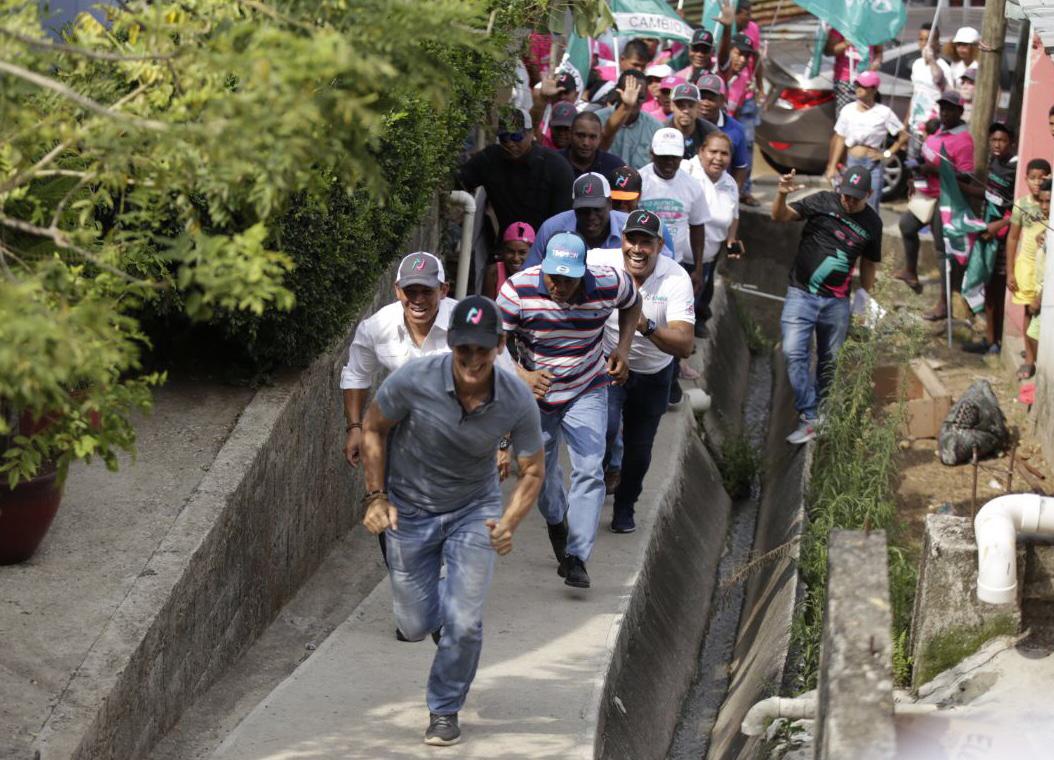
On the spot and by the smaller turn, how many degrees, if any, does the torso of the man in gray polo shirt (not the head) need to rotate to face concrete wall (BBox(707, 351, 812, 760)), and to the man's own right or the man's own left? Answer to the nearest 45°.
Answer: approximately 135° to the man's own left

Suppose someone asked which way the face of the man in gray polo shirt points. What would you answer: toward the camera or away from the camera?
toward the camera

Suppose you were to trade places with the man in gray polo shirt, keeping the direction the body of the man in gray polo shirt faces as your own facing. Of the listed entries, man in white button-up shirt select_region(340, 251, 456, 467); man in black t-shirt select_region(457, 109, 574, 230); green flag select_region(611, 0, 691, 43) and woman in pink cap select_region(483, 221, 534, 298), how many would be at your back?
4

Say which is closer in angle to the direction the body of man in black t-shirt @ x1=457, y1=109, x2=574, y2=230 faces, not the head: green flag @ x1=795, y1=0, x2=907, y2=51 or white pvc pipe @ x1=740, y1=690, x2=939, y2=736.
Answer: the white pvc pipe

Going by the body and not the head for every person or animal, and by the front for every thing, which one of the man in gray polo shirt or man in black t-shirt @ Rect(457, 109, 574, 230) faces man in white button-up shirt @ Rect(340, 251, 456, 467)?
the man in black t-shirt

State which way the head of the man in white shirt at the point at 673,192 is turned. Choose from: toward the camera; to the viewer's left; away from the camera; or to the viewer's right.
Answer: toward the camera

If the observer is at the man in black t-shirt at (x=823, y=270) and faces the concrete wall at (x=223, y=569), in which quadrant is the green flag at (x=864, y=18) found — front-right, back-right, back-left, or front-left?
back-right

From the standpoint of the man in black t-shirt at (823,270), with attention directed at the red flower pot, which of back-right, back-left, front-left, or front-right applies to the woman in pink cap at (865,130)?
back-right

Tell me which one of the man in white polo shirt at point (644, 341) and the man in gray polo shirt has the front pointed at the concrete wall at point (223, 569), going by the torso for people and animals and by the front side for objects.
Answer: the man in white polo shirt

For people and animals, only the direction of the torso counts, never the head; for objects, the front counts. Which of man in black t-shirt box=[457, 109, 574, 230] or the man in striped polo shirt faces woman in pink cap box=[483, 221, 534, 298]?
the man in black t-shirt

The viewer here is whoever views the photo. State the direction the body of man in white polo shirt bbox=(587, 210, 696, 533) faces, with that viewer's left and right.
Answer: facing the viewer and to the left of the viewer

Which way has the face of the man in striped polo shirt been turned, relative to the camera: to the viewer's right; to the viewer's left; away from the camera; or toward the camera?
toward the camera

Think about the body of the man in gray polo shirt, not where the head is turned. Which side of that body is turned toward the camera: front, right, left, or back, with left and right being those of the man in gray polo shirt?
front

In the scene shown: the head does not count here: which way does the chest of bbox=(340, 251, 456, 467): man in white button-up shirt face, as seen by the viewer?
toward the camera

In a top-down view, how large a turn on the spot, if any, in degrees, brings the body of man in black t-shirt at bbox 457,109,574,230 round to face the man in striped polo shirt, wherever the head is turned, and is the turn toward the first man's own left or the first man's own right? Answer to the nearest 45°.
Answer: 0° — they already face them

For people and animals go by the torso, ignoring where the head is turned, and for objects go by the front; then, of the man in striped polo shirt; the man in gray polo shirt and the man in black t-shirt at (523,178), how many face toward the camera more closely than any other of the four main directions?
3
